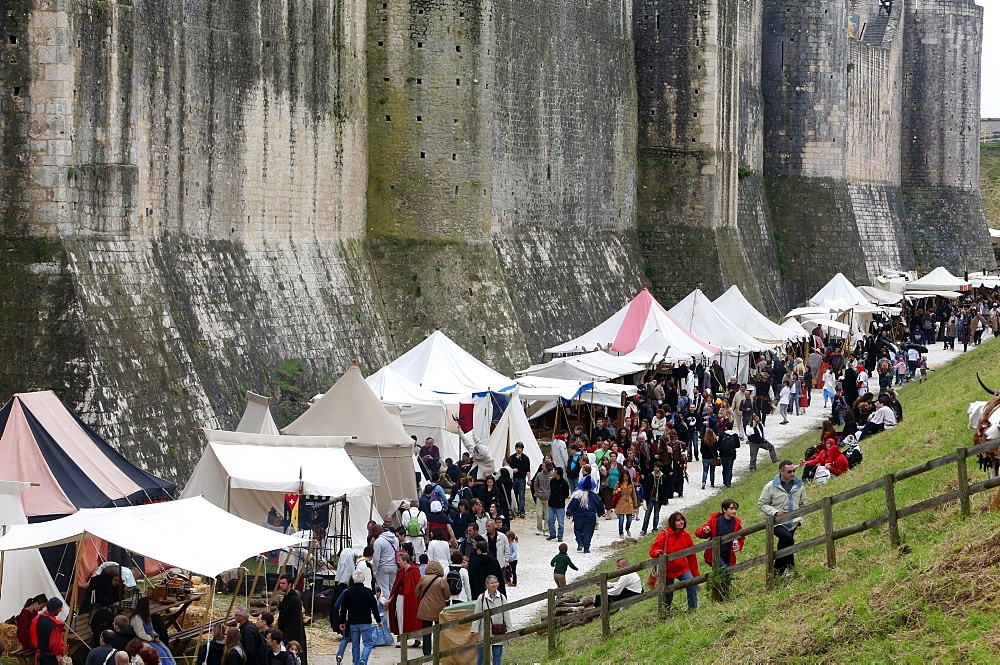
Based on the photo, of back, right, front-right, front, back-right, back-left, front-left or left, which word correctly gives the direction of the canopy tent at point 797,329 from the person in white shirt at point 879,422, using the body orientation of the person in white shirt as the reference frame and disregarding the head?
right

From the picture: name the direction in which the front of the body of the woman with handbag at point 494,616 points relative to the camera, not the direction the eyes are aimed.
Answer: toward the camera

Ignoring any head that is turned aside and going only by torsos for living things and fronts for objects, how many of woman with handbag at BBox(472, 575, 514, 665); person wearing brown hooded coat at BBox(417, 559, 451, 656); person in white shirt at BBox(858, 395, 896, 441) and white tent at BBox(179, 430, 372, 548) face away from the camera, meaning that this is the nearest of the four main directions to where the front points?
1

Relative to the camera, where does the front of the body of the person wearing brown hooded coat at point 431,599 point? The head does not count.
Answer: away from the camera

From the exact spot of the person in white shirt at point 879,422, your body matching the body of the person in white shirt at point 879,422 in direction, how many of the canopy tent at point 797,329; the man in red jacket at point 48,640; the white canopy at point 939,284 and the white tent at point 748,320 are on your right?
3

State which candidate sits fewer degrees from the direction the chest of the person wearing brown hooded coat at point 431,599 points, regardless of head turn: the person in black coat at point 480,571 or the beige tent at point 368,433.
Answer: the beige tent

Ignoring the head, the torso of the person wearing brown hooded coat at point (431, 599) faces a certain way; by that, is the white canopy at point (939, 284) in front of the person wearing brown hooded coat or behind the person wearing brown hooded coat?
in front

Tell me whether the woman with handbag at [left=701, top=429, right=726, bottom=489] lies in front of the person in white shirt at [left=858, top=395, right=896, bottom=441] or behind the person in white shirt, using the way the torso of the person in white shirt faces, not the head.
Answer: in front

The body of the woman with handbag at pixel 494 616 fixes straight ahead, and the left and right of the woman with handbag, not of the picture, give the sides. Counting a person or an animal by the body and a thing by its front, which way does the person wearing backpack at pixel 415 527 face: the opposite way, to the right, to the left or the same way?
the opposite way

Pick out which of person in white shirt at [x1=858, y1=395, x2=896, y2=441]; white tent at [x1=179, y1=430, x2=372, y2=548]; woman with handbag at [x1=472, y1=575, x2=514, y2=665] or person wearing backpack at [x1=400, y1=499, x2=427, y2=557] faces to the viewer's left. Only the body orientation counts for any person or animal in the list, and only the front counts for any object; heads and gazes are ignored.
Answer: the person in white shirt

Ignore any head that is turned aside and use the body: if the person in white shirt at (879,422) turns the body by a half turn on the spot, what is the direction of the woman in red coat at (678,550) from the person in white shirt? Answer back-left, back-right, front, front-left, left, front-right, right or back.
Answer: right

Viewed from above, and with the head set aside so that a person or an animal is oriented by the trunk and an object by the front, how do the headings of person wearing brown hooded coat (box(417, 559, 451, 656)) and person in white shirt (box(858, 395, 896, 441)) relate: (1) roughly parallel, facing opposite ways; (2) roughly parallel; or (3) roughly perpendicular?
roughly perpendicular

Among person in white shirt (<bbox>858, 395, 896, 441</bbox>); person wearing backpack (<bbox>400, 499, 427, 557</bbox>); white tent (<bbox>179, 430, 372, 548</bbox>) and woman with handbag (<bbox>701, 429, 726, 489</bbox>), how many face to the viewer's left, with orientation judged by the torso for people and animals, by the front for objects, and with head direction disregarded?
1

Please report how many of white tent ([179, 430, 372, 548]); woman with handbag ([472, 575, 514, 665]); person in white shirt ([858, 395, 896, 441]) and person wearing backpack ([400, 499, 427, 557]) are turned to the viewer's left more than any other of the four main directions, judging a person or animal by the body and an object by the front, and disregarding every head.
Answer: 1

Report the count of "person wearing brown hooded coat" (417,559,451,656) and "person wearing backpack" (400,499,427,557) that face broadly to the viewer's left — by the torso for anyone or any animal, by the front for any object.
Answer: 0

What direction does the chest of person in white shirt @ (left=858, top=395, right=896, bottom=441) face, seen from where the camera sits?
to the viewer's left

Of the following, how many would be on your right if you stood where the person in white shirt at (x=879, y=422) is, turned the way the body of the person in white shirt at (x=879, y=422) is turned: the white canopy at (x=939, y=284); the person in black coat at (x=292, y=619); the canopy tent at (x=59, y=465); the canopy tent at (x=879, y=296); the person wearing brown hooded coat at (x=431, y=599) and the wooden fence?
2
